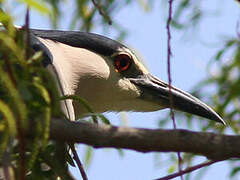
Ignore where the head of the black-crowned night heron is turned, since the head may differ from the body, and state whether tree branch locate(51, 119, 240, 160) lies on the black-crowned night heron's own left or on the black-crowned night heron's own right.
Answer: on the black-crowned night heron's own right

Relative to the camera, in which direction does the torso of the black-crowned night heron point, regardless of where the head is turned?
to the viewer's right
